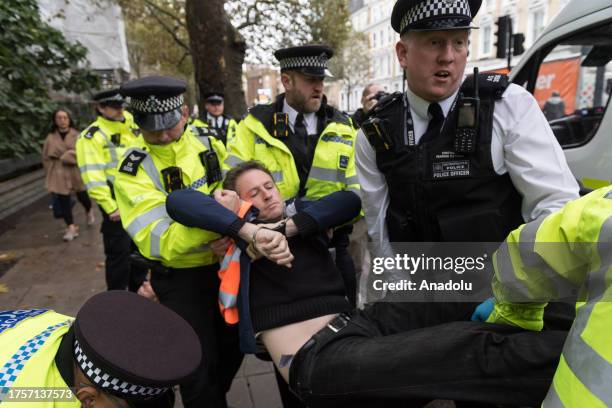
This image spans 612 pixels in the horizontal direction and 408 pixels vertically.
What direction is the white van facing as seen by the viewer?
to the viewer's left

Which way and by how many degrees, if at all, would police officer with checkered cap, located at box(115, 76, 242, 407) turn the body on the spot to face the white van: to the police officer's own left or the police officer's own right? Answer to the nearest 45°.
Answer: approximately 45° to the police officer's own left

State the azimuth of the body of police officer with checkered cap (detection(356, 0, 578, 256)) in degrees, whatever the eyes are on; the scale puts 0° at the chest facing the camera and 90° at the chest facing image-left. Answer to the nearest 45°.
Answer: approximately 0°

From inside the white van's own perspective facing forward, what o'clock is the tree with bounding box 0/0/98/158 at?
The tree is roughly at 12 o'clock from the white van.

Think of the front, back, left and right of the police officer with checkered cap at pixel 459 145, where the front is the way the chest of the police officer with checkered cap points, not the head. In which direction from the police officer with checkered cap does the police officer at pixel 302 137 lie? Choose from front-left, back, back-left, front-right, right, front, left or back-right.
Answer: back-right

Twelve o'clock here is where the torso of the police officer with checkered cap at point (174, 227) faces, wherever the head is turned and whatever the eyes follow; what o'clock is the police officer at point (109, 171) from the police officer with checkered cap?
The police officer is roughly at 7 o'clock from the police officer with checkered cap.

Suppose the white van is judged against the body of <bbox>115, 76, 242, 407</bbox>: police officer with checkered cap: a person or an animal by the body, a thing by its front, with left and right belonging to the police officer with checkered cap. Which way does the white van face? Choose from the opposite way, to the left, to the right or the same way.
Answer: the opposite way
